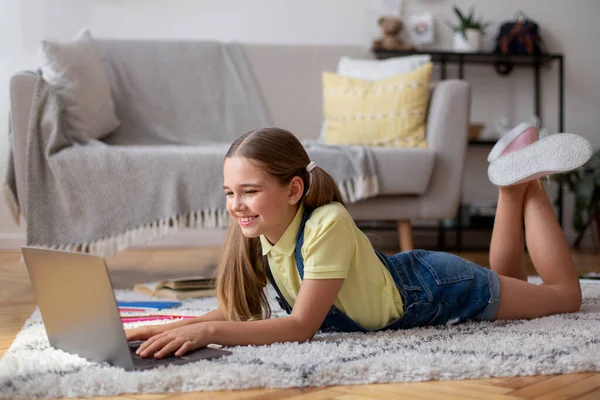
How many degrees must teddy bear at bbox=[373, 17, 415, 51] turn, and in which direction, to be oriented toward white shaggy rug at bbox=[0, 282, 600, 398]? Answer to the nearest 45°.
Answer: approximately 45° to its right

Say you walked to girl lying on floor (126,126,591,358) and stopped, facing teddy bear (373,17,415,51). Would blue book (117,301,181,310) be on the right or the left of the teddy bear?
left

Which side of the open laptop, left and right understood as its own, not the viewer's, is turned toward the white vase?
front

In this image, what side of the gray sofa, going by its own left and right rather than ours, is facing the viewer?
front

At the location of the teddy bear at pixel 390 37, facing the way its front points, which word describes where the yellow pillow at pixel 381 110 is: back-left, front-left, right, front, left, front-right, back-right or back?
front-right

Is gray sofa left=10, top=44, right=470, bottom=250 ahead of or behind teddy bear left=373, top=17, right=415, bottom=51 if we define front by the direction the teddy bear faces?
ahead

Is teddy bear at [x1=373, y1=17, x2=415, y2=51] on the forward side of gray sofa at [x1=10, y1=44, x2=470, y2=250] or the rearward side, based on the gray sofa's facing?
on the rearward side

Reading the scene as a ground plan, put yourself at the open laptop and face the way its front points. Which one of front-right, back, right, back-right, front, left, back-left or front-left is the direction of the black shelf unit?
front

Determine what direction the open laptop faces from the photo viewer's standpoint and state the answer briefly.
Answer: facing away from the viewer and to the right of the viewer

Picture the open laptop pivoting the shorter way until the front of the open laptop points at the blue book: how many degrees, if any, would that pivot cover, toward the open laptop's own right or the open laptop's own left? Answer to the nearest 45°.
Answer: approximately 45° to the open laptop's own left

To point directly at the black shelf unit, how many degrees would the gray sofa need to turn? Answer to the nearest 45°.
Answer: approximately 135° to its left

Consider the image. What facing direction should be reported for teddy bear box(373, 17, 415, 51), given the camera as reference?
facing the viewer and to the right of the viewer

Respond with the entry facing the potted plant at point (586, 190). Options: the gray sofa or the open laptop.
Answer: the open laptop

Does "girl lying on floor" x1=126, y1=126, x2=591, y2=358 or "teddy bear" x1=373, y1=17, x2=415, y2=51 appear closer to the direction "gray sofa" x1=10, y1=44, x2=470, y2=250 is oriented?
the girl lying on floor

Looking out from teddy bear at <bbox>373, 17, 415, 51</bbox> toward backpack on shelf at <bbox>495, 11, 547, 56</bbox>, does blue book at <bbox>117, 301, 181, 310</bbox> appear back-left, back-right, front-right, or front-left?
back-right
